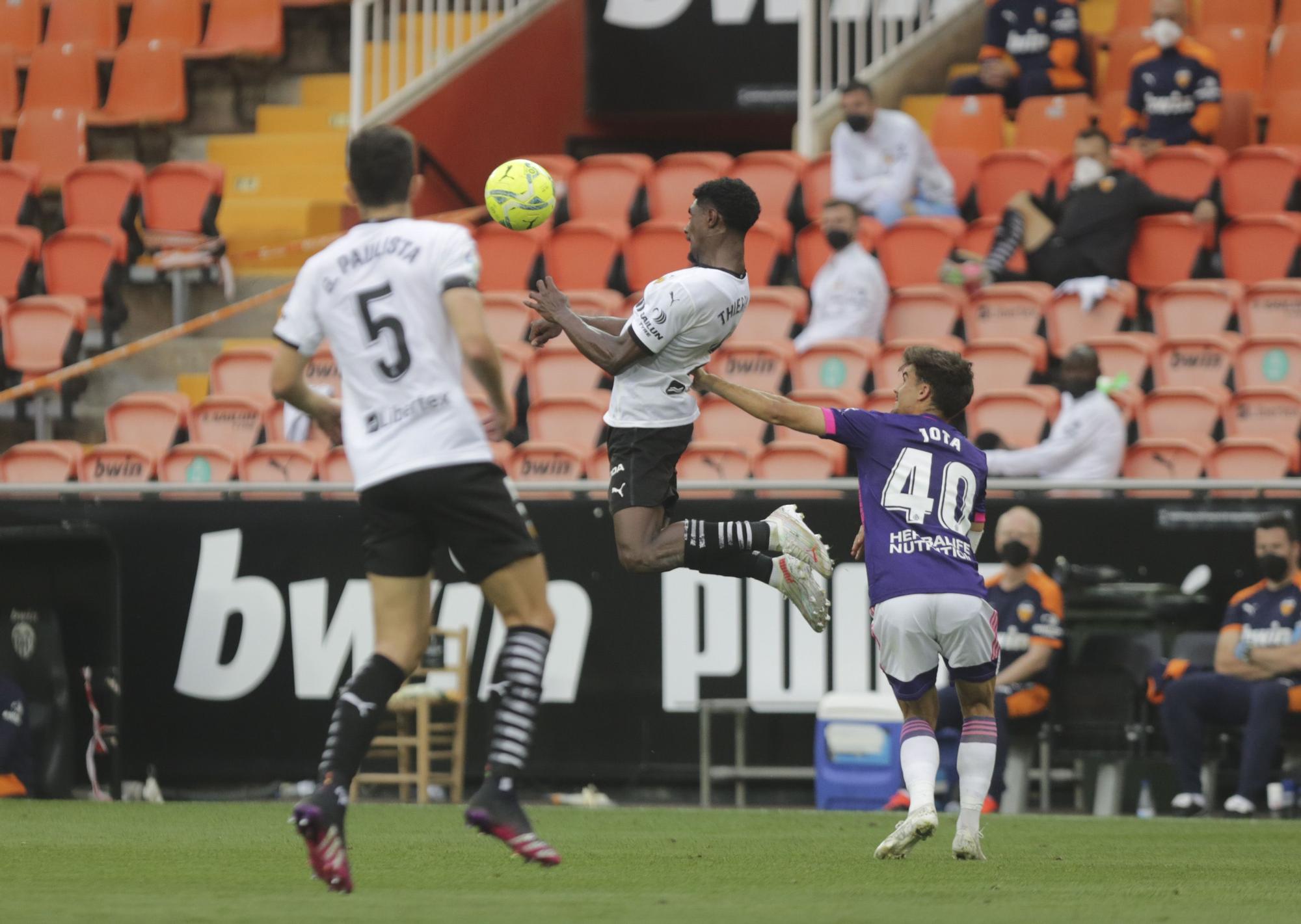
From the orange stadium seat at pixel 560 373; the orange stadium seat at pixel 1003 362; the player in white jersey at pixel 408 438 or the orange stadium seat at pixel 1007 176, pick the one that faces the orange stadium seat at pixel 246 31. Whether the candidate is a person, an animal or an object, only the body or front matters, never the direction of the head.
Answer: the player in white jersey

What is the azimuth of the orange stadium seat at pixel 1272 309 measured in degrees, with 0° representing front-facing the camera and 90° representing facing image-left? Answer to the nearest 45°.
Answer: approximately 0°

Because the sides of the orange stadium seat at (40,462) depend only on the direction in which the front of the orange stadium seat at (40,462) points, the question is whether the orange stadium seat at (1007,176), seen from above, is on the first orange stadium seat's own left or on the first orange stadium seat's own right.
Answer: on the first orange stadium seat's own left

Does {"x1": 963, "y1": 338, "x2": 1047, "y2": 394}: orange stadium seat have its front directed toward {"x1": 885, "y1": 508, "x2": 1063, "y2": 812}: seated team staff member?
yes

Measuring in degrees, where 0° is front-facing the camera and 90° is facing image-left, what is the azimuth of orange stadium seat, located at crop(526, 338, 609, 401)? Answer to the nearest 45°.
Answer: approximately 0°

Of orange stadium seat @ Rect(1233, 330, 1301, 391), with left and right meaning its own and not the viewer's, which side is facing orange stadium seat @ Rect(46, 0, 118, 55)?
right

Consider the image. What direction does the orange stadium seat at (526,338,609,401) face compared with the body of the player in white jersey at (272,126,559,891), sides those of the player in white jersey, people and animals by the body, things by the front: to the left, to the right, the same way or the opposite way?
the opposite way

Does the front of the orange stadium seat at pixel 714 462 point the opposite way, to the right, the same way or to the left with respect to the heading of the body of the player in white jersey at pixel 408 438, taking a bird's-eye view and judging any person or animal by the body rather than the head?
the opposite way

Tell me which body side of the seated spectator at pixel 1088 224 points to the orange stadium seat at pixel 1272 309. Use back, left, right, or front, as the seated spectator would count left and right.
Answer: left

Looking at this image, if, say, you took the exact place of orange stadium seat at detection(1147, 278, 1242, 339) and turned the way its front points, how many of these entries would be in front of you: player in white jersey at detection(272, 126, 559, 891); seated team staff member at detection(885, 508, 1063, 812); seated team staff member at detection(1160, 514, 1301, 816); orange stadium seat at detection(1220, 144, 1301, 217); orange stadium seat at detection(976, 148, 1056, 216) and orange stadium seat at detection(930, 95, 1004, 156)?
3

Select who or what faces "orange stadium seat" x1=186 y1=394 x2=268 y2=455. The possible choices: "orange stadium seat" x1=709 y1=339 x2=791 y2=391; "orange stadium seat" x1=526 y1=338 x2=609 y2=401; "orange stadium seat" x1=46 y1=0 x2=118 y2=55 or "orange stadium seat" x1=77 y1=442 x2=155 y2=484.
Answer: "orange stadium seat" x1=46 y1=0 x2=118 y2=55

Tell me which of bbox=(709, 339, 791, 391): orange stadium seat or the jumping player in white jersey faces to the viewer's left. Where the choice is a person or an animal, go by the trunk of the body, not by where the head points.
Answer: the jumping player in white jersey
